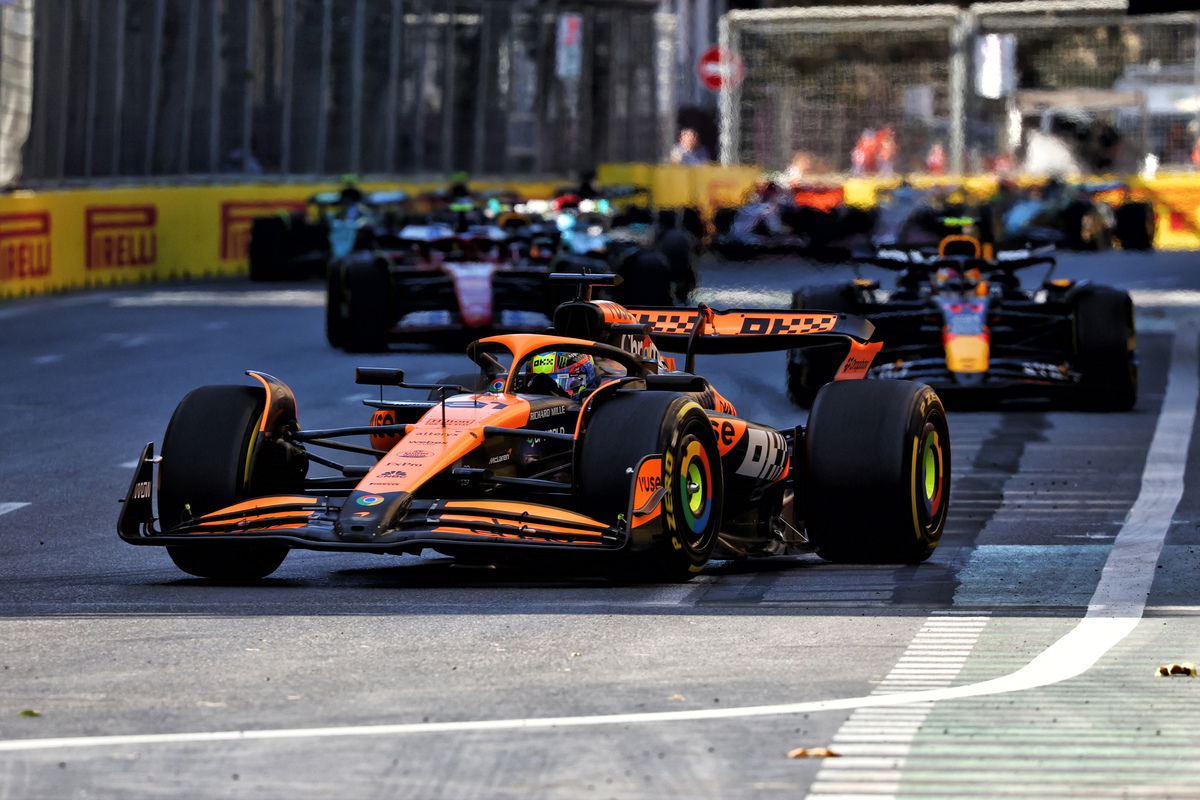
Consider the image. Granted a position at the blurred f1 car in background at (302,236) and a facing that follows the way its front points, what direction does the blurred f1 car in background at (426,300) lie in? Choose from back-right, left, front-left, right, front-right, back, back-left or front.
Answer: front

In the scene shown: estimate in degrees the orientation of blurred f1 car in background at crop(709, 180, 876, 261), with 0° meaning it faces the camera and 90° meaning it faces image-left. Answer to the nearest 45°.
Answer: approximately 45°

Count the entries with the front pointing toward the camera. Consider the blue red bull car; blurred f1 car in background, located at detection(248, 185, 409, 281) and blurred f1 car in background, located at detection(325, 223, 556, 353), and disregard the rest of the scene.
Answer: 3

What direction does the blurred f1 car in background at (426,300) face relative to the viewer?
toward the camera

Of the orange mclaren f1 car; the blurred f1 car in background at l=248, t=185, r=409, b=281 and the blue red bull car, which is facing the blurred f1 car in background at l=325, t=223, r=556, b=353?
the blurred f1 car in background at l=248, t=185, r=409, b=281

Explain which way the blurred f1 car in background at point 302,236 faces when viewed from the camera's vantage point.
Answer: facing the viewer

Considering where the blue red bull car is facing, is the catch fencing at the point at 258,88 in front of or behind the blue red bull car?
behind

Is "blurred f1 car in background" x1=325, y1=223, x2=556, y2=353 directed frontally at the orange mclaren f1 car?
yes

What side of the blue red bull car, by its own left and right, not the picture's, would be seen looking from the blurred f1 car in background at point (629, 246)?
back

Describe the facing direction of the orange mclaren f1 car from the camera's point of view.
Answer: facing the viewer and to the left of the viewer

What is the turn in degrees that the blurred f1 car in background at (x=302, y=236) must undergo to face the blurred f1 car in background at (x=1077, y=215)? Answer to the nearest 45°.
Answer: approximately 135° to its left

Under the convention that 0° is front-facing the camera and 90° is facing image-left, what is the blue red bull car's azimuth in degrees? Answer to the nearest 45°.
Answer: approximately 0°
